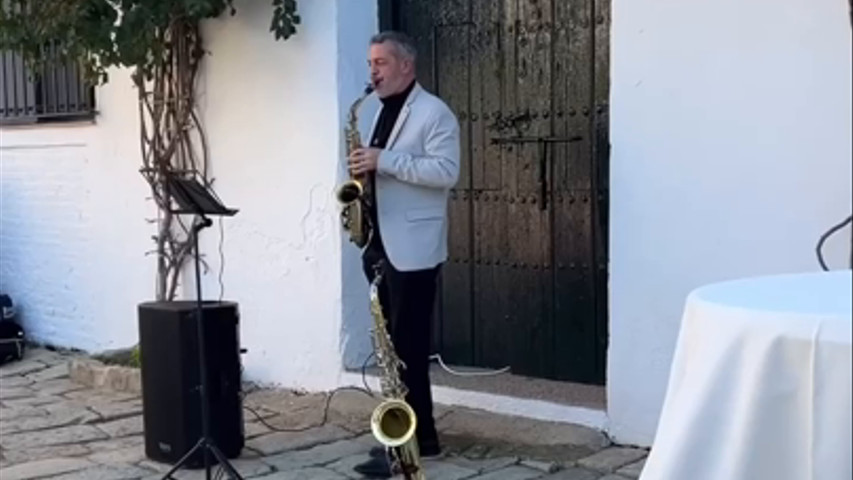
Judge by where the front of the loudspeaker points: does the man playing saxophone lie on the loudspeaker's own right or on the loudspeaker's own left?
on the loudspeaker's own left

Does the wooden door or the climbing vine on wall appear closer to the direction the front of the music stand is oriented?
the wooden door

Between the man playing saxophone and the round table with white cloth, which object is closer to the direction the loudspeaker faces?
the round table with white cloth

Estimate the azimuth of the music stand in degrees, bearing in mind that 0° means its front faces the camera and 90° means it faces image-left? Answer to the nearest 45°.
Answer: approximately 315°

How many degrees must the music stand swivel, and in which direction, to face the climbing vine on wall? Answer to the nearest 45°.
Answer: approximately 135° to its left

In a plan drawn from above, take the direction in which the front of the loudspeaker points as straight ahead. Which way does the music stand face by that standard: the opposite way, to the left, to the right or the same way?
to the left

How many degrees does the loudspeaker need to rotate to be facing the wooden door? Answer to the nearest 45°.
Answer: approximately 135° to its left

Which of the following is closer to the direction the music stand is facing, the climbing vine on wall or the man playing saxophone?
the man playing saxophone

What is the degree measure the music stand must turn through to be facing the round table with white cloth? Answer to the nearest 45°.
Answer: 0° — it already faces it
